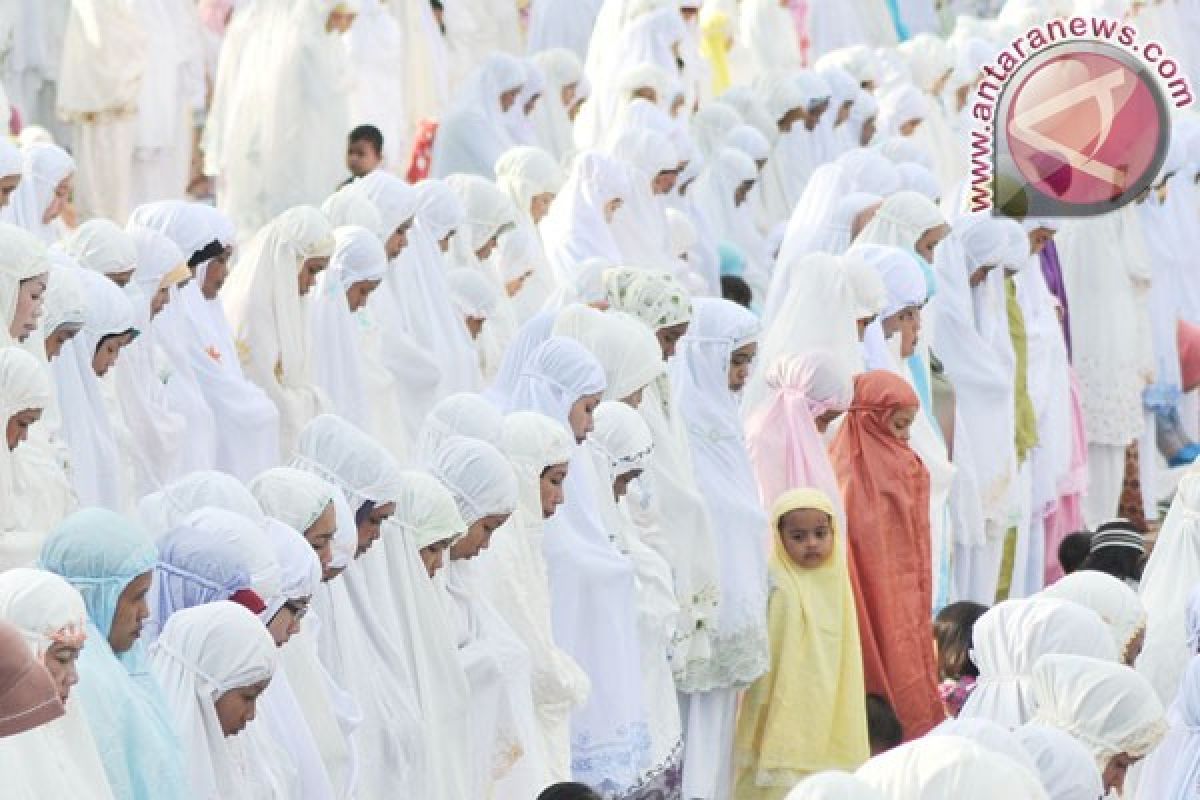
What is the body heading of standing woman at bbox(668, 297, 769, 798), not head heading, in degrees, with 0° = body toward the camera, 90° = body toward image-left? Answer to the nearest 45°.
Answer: approximately 270°

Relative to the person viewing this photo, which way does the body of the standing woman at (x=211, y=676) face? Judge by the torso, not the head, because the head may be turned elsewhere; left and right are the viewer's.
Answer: facing to the right of the viewer

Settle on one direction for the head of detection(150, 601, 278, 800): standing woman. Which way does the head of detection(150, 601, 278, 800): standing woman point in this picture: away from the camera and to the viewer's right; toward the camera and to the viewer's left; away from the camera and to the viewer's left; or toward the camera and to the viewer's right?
toward the camera and to the viewer's right

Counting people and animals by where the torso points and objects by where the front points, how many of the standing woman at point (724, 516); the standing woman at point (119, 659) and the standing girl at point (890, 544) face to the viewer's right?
3

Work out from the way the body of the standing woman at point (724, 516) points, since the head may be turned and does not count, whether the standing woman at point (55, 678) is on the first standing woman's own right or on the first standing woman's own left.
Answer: on the first standing woman's own right

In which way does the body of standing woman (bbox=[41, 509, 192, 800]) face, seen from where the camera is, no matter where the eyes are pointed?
to the viewer's right

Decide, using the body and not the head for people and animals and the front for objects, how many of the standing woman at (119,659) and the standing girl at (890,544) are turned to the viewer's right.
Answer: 2

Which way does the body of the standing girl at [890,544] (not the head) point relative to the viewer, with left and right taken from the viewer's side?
facing to the right of the viewer
